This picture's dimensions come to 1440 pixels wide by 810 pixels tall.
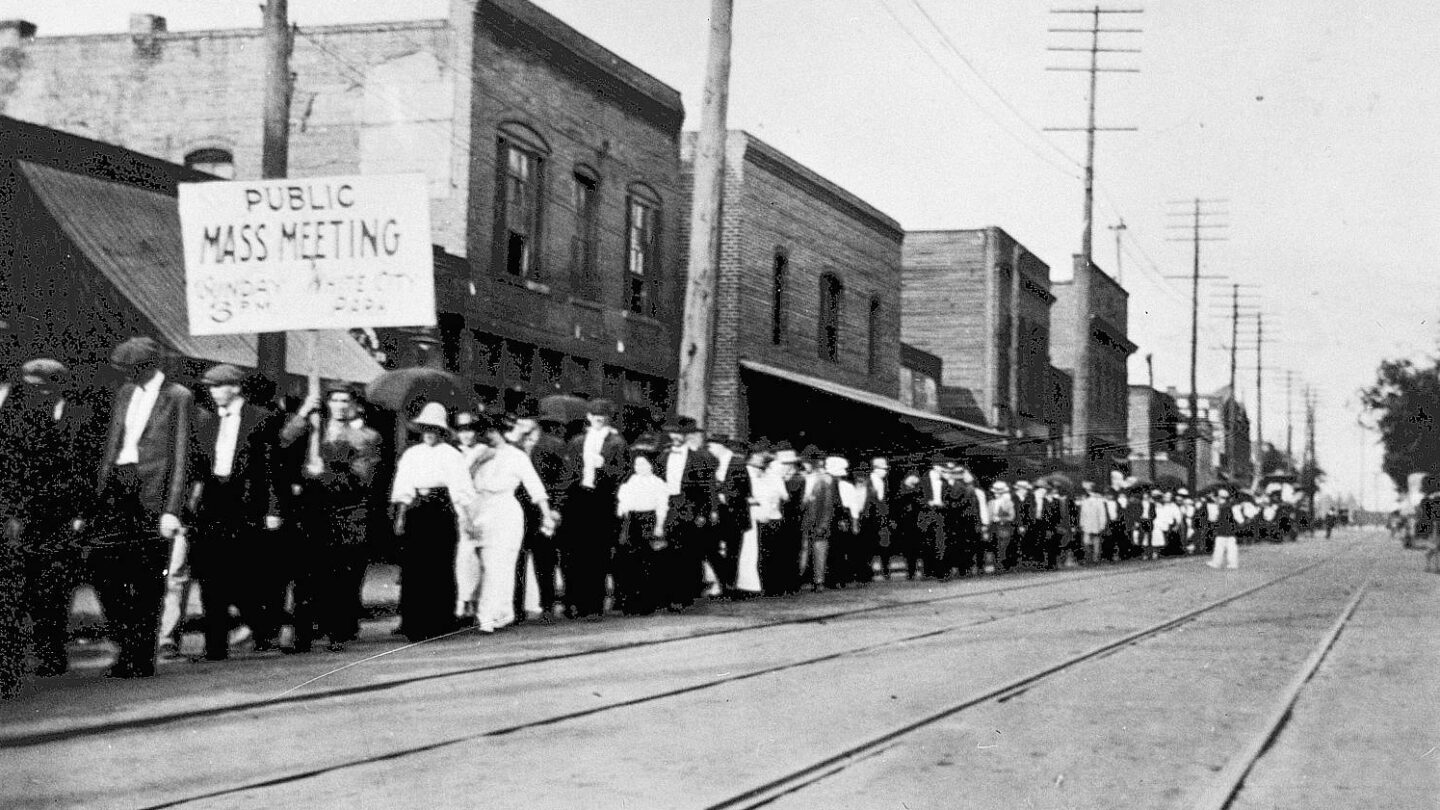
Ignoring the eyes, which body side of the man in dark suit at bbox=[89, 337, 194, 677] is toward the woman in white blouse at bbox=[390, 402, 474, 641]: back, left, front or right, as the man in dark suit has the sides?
back

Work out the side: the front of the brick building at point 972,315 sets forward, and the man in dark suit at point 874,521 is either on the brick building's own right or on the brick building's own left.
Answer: on the brick building's own right

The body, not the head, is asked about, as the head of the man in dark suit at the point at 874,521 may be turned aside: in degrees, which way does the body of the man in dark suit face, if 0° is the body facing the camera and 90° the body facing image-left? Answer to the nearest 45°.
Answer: approximately 0°

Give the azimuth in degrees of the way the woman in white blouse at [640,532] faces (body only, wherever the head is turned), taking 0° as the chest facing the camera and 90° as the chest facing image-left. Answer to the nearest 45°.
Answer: approximately 0°

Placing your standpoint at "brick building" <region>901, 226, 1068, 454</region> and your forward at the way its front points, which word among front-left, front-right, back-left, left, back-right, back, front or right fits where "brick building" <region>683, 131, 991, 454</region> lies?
front-right

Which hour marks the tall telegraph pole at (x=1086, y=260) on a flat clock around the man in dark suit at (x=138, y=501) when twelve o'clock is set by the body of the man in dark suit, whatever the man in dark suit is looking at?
The tall telegraph pole is roughly at 6 o'clock from the man in dark suit.

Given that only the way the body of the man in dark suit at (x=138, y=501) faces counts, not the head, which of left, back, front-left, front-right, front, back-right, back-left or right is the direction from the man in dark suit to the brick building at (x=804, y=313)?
back

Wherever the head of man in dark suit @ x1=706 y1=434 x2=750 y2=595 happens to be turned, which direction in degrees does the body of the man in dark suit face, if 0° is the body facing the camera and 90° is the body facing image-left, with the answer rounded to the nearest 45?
approximately 45°

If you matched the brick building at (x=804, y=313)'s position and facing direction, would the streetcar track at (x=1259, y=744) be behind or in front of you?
in front

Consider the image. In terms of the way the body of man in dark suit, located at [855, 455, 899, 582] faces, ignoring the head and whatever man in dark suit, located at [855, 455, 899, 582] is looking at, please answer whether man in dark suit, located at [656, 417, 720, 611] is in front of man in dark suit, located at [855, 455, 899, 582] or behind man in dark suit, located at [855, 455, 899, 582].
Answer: in front

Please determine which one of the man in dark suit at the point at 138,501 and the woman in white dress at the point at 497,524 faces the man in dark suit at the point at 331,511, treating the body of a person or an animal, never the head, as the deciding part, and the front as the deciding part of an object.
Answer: the woman in white dress

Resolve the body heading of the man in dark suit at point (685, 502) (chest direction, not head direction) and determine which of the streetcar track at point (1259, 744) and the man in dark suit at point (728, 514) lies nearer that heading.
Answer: the streetcar track
